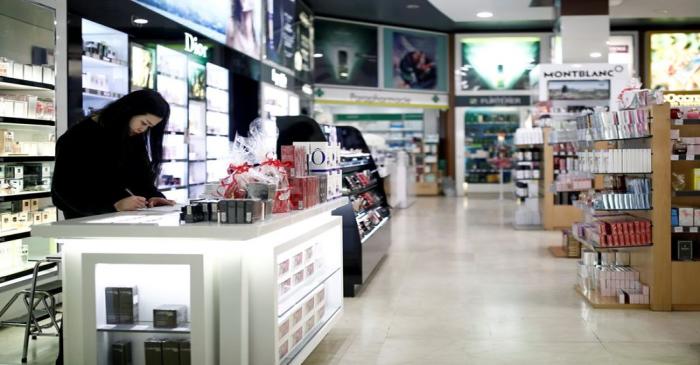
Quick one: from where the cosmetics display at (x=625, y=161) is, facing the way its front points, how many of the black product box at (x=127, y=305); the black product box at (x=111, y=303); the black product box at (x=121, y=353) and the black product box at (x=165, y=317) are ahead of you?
4

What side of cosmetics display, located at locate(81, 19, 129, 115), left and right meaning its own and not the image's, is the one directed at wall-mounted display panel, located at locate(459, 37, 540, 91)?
left

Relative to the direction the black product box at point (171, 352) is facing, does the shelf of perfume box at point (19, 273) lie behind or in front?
behind

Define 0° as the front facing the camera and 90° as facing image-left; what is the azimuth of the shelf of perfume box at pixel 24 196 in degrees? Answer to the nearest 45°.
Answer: approximately 315°

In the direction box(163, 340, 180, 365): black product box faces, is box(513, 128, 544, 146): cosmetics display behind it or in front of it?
behind

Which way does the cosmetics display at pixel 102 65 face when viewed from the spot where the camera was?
facing the viewer and to the right of the viewer

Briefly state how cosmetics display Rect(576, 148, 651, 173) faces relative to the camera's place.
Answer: facing the viewer and to the left of the viewer

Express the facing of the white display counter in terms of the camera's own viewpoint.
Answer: facing the viewer

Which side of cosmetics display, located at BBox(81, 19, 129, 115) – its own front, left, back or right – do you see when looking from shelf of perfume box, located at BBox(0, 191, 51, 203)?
right

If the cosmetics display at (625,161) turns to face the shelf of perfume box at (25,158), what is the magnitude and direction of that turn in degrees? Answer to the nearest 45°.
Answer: approximately 45° to its right

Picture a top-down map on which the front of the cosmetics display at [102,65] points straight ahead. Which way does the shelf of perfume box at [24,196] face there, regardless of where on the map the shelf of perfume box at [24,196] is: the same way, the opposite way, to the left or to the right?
the same way

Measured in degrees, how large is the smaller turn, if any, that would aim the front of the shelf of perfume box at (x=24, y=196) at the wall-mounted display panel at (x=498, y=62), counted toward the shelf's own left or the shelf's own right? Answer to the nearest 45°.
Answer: approximately 90° to the shelf's own left

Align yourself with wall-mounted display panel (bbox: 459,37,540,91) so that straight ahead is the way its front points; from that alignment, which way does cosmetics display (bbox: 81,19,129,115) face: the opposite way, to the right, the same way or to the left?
to the left

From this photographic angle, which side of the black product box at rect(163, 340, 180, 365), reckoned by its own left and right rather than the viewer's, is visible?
front

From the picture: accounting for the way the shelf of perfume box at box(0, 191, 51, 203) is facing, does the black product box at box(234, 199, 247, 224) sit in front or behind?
in front

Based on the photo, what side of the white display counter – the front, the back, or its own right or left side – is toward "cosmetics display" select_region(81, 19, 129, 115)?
back

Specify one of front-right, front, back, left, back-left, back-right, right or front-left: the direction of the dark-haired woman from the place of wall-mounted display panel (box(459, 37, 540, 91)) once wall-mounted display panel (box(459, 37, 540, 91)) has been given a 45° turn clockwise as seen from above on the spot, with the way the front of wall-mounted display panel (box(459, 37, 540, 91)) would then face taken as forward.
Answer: front-left
